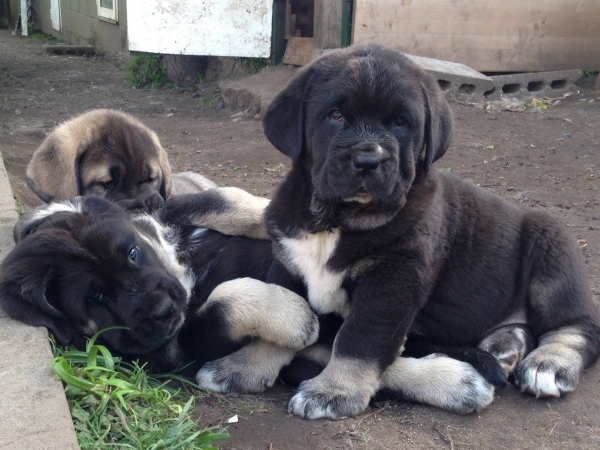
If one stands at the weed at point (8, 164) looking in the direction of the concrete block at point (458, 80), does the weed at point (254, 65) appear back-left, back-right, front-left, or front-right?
front-left

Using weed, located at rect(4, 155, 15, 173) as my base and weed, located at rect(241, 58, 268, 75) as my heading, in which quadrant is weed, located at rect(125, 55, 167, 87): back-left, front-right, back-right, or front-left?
front-left

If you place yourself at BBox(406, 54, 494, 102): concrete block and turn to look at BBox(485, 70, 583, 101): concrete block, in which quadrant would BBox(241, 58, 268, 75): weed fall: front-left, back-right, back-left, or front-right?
back-left

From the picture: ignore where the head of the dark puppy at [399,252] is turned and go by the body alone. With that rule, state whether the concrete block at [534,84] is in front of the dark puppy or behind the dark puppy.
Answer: behind

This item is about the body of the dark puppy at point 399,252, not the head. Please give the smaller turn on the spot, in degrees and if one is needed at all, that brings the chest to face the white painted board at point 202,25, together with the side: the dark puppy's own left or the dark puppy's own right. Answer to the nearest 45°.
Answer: approximately 90° to the dark puppy's own right

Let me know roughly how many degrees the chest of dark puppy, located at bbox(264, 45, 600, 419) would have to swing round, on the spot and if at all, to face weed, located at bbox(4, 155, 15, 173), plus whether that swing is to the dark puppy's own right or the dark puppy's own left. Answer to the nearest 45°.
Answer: approximately 90° to the dark puppy's own right

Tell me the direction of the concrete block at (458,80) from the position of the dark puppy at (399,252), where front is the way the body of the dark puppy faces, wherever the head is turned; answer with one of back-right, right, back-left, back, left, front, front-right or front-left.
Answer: back-right

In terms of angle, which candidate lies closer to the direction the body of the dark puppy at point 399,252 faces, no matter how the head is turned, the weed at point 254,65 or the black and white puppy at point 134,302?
the black and white puppy

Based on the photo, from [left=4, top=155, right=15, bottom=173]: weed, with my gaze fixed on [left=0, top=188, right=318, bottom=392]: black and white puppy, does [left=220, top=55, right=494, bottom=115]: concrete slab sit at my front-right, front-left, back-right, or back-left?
back-left

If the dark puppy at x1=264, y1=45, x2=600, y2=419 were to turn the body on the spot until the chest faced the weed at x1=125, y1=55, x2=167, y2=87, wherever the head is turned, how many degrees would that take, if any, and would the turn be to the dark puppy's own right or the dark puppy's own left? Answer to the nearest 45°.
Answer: approximately 90° to the dark puppy's own right

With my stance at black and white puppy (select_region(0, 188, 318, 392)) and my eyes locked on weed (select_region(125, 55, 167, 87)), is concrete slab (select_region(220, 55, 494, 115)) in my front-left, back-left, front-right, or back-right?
front-right
